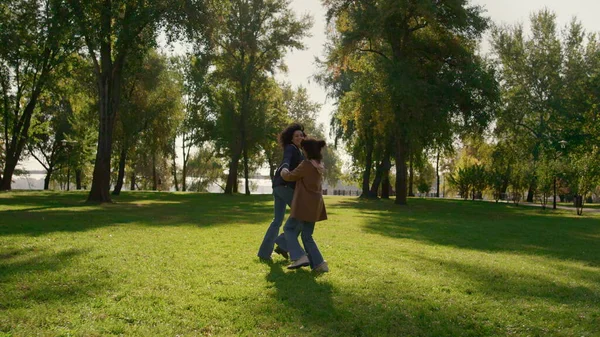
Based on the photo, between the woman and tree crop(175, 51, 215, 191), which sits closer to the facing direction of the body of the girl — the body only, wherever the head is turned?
the woman

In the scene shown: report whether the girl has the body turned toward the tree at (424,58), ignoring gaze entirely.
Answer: no

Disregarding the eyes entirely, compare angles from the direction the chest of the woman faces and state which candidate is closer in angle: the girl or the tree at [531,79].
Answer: the girl

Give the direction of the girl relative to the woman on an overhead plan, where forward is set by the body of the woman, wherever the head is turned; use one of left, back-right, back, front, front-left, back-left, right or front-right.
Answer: front
